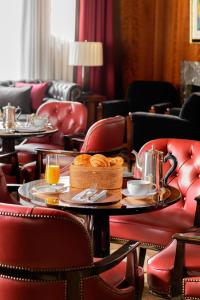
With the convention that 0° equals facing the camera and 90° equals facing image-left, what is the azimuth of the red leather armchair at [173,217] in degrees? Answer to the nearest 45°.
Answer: approximately 45°

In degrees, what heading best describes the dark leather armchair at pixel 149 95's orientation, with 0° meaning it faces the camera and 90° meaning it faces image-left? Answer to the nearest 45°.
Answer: approximately 45°

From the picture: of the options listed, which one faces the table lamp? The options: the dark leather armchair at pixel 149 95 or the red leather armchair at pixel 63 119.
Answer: the dark leather armchair

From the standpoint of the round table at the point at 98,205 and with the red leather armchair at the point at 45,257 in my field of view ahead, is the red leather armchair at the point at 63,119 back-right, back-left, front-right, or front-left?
back-right

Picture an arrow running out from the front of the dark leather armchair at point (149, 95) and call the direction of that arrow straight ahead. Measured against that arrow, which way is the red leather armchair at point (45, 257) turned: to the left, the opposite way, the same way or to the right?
the opposite way

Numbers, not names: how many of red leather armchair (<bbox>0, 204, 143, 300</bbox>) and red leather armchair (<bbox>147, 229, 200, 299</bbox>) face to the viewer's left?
1

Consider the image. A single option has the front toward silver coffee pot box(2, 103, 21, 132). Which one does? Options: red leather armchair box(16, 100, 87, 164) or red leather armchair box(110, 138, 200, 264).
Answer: red leather armchair box(16, 100, 87, 164)

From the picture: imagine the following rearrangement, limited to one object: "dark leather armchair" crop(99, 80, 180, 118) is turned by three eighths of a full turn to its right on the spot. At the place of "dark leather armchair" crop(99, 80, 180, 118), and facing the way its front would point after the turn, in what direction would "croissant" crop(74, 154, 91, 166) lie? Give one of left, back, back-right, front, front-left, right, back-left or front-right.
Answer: back

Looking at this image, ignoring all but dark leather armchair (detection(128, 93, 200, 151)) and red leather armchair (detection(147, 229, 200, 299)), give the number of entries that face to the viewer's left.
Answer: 2

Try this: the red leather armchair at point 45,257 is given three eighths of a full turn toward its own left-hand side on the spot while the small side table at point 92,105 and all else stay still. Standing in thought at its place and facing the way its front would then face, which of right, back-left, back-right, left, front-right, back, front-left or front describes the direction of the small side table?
right

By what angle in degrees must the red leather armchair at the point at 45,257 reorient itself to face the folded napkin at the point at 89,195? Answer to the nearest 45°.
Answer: approximately 45° to its left

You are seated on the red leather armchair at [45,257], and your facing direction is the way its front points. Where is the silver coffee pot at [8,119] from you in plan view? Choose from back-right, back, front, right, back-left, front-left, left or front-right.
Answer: front-left

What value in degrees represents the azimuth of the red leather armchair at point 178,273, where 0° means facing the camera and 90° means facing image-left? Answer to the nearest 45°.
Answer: approximately 90°

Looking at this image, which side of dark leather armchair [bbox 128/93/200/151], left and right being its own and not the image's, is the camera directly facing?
left

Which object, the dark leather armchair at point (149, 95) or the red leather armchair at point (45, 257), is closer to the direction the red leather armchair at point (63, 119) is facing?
the red leather armchair

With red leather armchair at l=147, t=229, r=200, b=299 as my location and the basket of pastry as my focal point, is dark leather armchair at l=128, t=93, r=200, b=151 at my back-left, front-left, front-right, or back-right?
front-right

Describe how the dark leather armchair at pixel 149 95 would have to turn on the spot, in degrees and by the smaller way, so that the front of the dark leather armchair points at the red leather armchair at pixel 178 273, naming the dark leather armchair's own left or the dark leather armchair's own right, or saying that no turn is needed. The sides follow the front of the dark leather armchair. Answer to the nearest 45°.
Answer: approximately 45° to the dark leather armchair's own left

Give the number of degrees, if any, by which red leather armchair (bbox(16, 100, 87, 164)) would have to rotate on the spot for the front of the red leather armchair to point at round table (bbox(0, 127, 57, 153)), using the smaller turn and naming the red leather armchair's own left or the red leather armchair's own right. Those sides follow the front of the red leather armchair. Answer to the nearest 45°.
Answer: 0° — it already faces it
